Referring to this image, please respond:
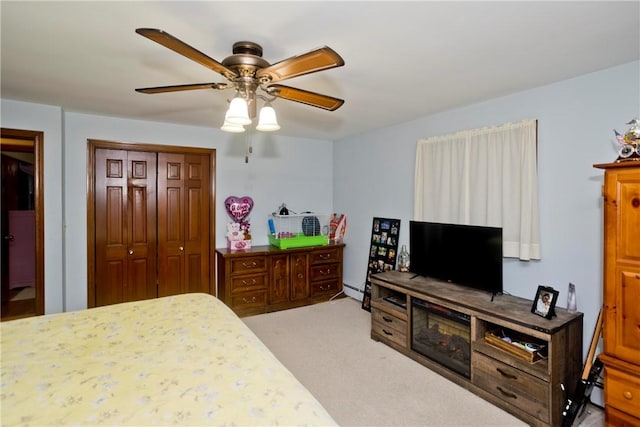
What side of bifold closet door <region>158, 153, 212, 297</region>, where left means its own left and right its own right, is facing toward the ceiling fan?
front

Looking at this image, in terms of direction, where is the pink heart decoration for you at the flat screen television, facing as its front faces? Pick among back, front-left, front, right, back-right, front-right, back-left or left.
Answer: front-right

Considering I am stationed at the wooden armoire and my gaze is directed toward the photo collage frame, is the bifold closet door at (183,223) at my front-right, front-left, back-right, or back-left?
front-left

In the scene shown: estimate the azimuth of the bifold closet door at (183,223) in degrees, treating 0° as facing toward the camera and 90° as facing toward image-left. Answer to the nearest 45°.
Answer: approximately 0°

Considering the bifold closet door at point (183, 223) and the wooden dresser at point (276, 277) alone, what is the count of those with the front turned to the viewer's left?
0

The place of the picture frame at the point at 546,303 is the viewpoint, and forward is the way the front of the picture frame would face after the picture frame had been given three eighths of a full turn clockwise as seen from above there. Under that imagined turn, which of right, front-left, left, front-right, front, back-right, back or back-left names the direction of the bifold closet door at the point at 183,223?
left

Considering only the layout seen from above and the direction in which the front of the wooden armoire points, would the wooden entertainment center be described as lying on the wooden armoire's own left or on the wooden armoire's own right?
on the wooden armoire's own right

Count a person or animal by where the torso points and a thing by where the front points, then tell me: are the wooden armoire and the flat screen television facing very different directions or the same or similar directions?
same or similar directions

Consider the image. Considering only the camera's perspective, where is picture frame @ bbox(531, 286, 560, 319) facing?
facing the viewer and to the left of the viewer

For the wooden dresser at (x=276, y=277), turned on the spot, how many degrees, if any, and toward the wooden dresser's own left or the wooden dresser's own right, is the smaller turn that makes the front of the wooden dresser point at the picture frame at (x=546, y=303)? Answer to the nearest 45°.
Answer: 0° — it already faces it

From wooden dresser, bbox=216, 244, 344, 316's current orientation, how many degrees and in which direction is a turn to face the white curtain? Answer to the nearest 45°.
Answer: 0° — it already faces it

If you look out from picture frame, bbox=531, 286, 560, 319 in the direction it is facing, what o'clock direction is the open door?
The open door is roughly at 1 o'clock from the picture frame.

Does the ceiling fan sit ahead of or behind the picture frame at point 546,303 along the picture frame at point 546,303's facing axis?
ahead
